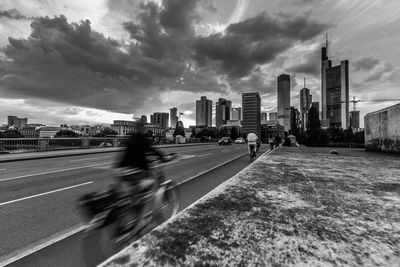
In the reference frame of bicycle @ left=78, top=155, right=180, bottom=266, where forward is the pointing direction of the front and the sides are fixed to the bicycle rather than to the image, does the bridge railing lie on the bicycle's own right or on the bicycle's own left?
on the bicycle's own left

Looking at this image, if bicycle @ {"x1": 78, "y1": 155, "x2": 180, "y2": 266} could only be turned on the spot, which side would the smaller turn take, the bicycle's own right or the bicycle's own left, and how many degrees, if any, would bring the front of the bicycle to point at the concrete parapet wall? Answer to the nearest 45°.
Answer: approximately 45° to the bicycle's own right

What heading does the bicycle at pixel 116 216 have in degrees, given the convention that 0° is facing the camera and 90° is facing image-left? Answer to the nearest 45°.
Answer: approximately 225°
